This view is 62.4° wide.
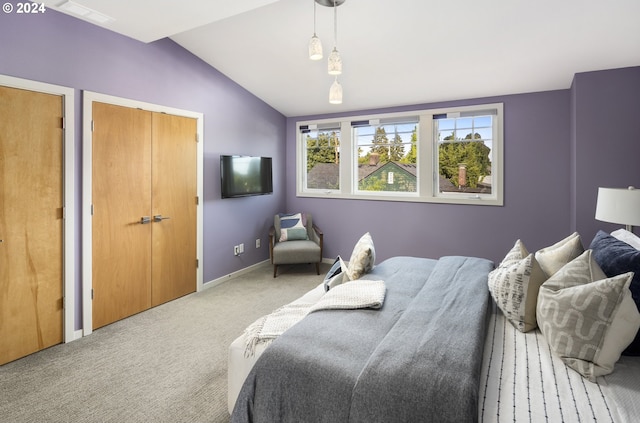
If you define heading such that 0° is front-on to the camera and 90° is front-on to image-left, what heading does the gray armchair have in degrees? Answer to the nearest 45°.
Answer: approximately 0°

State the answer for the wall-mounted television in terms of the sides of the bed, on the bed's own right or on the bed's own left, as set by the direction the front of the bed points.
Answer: on the bed's own right

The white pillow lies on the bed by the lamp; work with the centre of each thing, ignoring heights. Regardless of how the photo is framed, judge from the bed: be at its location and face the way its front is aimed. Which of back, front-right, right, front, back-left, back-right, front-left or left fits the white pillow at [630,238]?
back-right

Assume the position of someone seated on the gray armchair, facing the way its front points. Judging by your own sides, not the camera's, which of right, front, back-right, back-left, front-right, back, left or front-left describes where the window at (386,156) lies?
left

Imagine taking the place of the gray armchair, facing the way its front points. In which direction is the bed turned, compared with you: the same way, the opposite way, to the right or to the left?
to the right

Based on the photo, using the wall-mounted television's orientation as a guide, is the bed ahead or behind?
ahead

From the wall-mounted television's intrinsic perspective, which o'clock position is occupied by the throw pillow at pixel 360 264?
The throw pillow is roughly at 1 o'clock from the wall-mounted television.

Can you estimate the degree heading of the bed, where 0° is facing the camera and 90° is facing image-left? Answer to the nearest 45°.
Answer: approximately 90°

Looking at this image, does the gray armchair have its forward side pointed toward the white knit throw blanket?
yes

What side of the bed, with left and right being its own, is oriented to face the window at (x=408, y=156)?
right

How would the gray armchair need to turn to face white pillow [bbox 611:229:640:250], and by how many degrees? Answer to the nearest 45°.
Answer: approximately 45° to its left

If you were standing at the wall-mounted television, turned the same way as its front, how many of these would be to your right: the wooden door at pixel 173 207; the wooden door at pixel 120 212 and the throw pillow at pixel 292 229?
2

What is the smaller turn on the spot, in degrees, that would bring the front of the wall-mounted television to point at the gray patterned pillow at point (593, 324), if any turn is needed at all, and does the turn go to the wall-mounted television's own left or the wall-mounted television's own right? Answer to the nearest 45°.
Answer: approximately 45° to the wall-mounted television's own right
